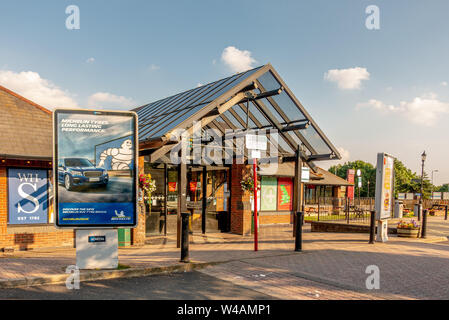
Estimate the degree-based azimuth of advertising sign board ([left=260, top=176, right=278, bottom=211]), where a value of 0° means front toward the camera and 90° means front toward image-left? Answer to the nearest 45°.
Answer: approximately 0°

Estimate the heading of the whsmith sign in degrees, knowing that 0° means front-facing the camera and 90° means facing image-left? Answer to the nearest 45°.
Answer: approximately 0°

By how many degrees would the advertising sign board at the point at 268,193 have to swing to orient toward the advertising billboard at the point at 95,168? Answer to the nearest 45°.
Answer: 0° — it already faces it
